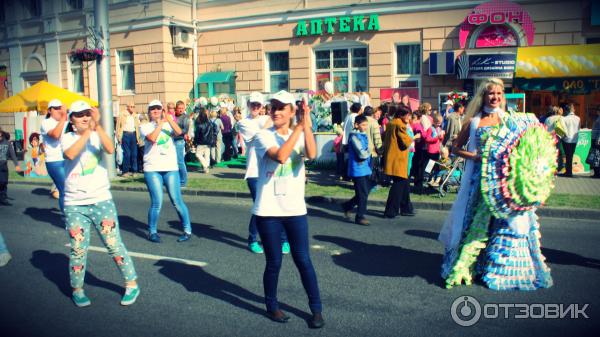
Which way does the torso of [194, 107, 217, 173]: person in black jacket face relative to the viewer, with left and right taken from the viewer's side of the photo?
facing away from the viewer

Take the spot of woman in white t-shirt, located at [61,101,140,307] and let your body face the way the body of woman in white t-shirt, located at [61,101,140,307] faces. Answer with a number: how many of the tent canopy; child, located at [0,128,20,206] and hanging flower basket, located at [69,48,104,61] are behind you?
3

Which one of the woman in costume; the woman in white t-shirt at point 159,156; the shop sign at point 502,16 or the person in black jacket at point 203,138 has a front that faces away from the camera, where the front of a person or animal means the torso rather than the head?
the person in black jacket

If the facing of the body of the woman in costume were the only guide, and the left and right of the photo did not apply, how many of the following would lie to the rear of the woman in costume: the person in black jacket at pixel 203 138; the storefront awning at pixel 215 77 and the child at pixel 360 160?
3

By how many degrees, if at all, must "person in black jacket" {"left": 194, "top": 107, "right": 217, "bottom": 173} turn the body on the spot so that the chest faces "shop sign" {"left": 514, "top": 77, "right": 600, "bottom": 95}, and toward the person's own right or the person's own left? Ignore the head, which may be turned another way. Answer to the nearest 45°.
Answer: approximately 90° to the person's own right

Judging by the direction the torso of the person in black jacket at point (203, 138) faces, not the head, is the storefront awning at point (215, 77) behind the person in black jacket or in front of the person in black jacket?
in front

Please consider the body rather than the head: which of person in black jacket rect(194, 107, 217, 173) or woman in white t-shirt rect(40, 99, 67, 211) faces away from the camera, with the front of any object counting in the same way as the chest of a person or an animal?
the person in black jacket

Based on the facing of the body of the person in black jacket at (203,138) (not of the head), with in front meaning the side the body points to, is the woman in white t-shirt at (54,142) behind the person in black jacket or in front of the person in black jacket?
behind

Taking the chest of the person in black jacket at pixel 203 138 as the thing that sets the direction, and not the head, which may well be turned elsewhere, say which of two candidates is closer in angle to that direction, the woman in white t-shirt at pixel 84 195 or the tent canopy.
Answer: the tent canopy

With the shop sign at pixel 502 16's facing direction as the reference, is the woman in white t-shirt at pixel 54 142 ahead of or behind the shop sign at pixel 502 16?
ahead

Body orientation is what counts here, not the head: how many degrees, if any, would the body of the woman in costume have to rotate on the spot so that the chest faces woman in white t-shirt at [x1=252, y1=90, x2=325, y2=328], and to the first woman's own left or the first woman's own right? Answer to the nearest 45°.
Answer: approximately 90° to the first woman's own right

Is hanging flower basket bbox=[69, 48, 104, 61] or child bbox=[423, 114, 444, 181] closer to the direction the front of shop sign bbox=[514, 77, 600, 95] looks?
the child

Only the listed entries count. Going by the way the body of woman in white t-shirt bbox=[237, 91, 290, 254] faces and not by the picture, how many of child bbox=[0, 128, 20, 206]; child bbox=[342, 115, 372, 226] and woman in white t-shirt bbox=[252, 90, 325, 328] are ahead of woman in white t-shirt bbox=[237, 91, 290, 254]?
1
